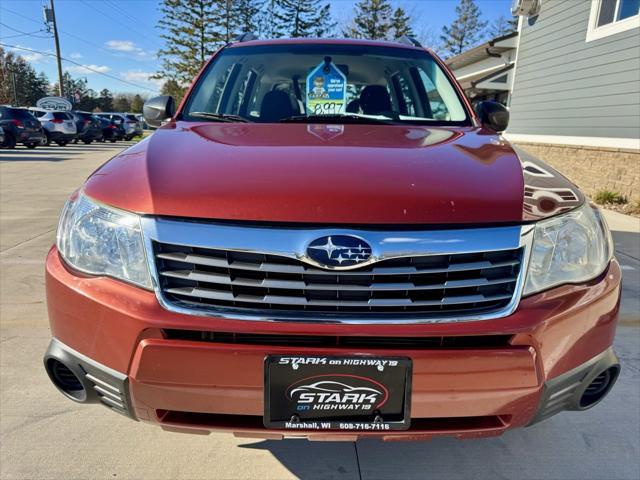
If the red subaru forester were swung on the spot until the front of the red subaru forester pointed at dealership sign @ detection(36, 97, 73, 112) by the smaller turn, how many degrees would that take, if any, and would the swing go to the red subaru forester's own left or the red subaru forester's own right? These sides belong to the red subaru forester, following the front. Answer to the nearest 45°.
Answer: approximately 135° to the red subaru forester's own right

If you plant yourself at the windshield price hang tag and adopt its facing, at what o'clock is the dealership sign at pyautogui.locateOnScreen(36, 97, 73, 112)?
The dealership sign is roughly at 5 o'clock from the windshield price hang tag.

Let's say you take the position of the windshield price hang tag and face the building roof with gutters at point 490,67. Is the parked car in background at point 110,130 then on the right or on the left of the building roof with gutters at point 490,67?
left

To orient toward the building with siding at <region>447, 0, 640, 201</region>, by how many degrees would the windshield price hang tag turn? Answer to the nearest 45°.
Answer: approximately 135° to its left

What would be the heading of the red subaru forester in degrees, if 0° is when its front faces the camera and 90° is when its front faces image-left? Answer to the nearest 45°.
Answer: approximately 0°

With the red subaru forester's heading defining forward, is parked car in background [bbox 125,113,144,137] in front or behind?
behind

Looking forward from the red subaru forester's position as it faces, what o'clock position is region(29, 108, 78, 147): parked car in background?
The parked car in background is roughly at 5 o'clock from the red subaru forester.

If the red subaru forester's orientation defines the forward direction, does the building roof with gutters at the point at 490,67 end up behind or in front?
behind

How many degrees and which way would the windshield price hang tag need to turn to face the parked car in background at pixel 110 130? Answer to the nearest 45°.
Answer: approximately 135° to its right

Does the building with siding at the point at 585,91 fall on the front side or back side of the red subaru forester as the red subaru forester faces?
on the back side

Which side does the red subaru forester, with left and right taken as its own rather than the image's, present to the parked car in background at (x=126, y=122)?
back

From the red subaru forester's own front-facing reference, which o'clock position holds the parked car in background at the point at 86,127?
The parked car in background is roughly at 5 o'clock from the red subaru forester.
